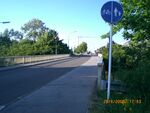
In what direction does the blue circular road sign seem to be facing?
toward the camera
